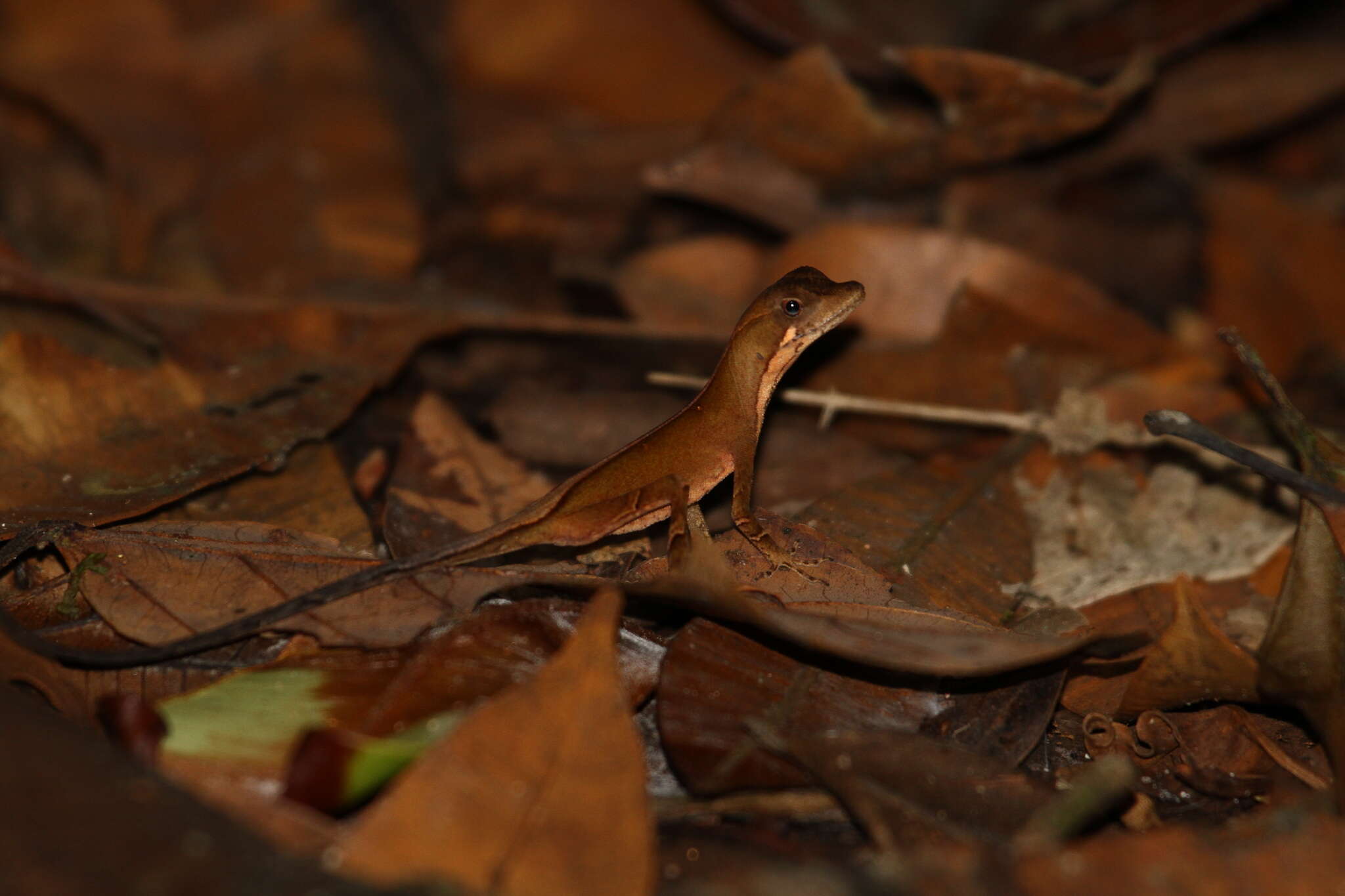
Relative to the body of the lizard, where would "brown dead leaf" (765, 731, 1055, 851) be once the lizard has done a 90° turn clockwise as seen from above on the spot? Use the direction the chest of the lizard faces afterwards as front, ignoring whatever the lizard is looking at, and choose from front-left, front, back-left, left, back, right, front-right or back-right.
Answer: front

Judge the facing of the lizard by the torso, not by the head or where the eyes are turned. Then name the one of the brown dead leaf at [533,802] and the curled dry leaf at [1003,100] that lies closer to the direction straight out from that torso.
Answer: the curled dry leaf

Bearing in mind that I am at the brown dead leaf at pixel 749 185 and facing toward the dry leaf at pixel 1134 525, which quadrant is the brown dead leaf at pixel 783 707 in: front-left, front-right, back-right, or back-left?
front-right

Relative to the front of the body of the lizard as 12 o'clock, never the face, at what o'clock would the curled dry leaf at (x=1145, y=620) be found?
The curled dry leaf is roughly at 1 o'clock from the lizard.

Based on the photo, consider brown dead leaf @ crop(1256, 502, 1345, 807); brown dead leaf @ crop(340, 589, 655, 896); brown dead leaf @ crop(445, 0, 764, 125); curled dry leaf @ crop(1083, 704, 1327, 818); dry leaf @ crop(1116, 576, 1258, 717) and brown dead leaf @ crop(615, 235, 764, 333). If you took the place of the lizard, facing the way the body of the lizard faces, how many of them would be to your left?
2

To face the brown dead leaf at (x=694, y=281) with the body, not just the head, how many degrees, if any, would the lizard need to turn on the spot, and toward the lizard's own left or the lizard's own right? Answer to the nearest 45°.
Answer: approximately 90° to the lizard's own left

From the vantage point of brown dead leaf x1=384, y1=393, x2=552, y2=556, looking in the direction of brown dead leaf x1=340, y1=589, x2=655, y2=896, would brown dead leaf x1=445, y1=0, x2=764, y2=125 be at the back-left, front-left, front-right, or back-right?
back-left

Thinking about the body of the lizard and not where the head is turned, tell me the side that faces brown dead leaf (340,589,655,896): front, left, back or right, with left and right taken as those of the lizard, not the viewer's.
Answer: right

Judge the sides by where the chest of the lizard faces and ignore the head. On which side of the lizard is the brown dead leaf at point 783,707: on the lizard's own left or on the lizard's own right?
on the lizard's own right

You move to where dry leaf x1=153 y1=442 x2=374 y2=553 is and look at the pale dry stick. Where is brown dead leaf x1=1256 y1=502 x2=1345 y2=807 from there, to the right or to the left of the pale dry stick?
right

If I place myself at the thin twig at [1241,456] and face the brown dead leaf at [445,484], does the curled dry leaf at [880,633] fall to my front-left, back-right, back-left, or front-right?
front-left

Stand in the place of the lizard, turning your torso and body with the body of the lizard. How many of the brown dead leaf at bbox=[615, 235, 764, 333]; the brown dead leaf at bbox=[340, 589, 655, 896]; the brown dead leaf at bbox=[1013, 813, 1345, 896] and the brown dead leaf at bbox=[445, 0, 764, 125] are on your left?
2

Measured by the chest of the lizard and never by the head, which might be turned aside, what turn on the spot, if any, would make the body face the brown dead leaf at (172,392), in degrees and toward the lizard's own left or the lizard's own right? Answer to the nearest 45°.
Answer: approximately 180°

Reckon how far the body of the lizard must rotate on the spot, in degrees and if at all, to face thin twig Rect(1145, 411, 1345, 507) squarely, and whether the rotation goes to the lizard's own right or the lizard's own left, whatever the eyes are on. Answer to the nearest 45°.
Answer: approximately 45° to the lizard's own right

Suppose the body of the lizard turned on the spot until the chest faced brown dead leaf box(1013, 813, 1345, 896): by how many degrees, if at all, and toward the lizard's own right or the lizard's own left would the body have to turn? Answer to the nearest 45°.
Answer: approximately 90° to the lizard's own right

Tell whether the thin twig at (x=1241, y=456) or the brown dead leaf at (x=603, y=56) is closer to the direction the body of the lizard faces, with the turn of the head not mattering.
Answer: the thin twig

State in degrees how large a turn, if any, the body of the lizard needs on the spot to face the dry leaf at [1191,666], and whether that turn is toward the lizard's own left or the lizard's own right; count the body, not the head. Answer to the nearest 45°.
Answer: approximately 45° to the lizard's own right

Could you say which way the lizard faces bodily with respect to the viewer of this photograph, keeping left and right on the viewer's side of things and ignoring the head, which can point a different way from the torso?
facing to the right of the viewer
